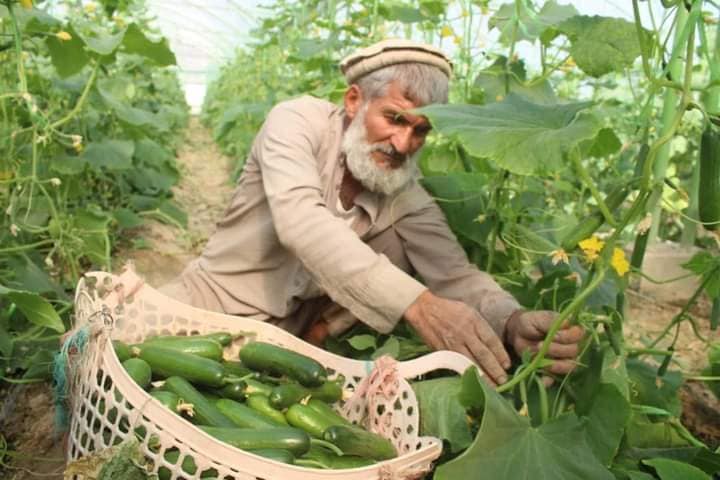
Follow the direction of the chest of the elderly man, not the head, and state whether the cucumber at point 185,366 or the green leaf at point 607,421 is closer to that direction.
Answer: the green leaf

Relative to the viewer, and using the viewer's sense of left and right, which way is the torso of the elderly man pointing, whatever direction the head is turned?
facing the viewer and to the right of the viewer

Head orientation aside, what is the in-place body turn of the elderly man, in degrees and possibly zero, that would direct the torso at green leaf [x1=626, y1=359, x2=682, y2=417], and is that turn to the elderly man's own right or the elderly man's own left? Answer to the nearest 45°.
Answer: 0° — they already face it

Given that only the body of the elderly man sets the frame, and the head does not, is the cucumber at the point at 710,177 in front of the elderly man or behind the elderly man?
in front

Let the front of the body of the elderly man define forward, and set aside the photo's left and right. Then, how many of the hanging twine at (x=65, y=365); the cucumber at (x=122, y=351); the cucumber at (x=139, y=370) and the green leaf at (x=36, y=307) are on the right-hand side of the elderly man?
4

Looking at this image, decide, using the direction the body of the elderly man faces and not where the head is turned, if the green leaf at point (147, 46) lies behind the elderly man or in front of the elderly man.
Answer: behind

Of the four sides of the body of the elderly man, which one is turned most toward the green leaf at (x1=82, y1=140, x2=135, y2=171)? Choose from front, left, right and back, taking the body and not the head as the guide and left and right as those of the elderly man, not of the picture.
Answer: back

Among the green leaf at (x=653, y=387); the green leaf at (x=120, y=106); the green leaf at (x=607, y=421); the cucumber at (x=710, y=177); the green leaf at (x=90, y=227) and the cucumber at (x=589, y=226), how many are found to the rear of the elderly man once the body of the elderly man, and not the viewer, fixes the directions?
2

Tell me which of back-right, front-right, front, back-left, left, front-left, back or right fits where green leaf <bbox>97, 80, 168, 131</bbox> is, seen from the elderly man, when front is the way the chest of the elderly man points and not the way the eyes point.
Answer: back

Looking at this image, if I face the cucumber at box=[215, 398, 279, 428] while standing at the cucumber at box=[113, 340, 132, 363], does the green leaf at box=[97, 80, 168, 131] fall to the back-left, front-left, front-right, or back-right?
back-left

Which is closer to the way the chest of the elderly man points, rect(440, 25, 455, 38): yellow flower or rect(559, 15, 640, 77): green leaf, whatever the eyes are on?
the green leaf

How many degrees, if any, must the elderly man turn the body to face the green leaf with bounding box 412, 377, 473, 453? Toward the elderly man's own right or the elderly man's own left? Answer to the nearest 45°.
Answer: approximately 45° to the elderly man's own right

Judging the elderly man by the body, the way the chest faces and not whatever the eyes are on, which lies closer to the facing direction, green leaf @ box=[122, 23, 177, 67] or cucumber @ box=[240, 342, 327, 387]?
the cucumber

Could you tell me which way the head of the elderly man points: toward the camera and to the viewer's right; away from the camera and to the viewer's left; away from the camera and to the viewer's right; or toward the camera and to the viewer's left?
toward the camera and to the viewer's right
